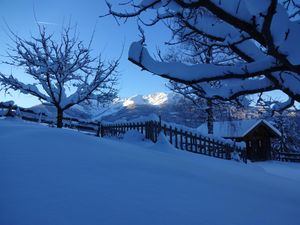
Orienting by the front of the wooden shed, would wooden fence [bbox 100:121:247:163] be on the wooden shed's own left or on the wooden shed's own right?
on the wooden shed's own right

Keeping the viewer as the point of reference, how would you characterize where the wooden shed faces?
facing the viewer and to the right of the viewer

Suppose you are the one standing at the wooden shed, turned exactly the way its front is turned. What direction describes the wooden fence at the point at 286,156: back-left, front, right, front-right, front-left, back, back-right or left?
left
